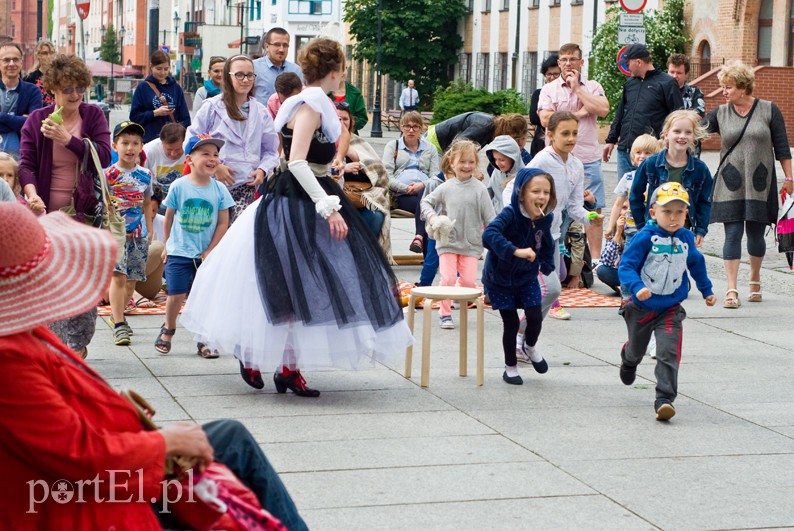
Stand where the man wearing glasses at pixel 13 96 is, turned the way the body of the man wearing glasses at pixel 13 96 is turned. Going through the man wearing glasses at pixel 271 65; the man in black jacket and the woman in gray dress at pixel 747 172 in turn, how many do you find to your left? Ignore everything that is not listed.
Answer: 3

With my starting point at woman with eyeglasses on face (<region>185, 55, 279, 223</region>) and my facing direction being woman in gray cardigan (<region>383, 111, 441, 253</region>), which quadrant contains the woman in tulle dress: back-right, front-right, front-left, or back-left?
back-right

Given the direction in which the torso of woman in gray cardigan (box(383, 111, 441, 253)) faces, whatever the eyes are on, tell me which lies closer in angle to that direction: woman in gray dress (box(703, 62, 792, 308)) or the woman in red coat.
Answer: the woman in red coat

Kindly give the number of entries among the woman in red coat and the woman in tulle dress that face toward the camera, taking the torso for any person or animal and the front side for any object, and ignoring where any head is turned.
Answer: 0

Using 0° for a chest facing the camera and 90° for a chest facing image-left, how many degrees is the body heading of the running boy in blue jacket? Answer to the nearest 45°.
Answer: approximately 0°

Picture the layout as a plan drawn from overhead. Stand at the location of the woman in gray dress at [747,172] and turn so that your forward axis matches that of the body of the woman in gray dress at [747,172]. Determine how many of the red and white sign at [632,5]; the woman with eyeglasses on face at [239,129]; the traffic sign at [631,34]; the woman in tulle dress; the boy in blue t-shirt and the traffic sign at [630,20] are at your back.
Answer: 3

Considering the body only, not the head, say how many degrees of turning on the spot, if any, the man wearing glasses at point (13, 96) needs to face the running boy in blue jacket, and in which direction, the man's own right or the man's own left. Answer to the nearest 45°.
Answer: approximately 45° to the man's own left

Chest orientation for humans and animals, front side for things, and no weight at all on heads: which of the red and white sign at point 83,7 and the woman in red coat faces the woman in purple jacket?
the red and white sign

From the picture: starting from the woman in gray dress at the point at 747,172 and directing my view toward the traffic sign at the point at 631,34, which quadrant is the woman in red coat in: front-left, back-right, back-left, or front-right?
back-left

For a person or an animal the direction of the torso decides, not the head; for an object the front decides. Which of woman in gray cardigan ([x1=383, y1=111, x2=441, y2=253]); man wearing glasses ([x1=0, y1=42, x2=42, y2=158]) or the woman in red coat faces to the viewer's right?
the woman in red coat
